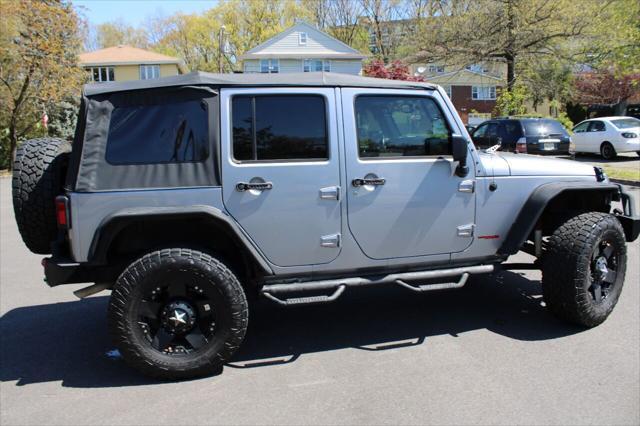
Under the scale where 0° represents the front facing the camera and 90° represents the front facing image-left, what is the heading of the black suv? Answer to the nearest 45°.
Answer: approximately 135°

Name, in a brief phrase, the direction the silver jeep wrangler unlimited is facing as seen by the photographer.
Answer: facing to the right of the viewer

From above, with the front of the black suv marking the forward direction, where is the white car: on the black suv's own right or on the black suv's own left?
on the black suv's own right

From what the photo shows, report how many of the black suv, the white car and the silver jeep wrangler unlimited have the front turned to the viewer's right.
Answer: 1

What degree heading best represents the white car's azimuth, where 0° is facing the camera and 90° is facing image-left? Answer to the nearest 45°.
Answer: approximately 135°

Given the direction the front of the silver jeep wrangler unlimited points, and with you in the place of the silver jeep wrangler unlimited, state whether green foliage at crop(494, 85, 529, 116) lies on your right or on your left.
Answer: on your left

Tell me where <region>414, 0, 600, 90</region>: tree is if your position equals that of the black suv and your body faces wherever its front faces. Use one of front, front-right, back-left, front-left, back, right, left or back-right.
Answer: front-right

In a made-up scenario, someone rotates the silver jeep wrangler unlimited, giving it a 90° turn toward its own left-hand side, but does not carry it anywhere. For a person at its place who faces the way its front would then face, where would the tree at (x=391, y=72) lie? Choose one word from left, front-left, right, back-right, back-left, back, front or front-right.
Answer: front

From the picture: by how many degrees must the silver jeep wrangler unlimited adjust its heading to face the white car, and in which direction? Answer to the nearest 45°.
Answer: approximately 45° to its left
